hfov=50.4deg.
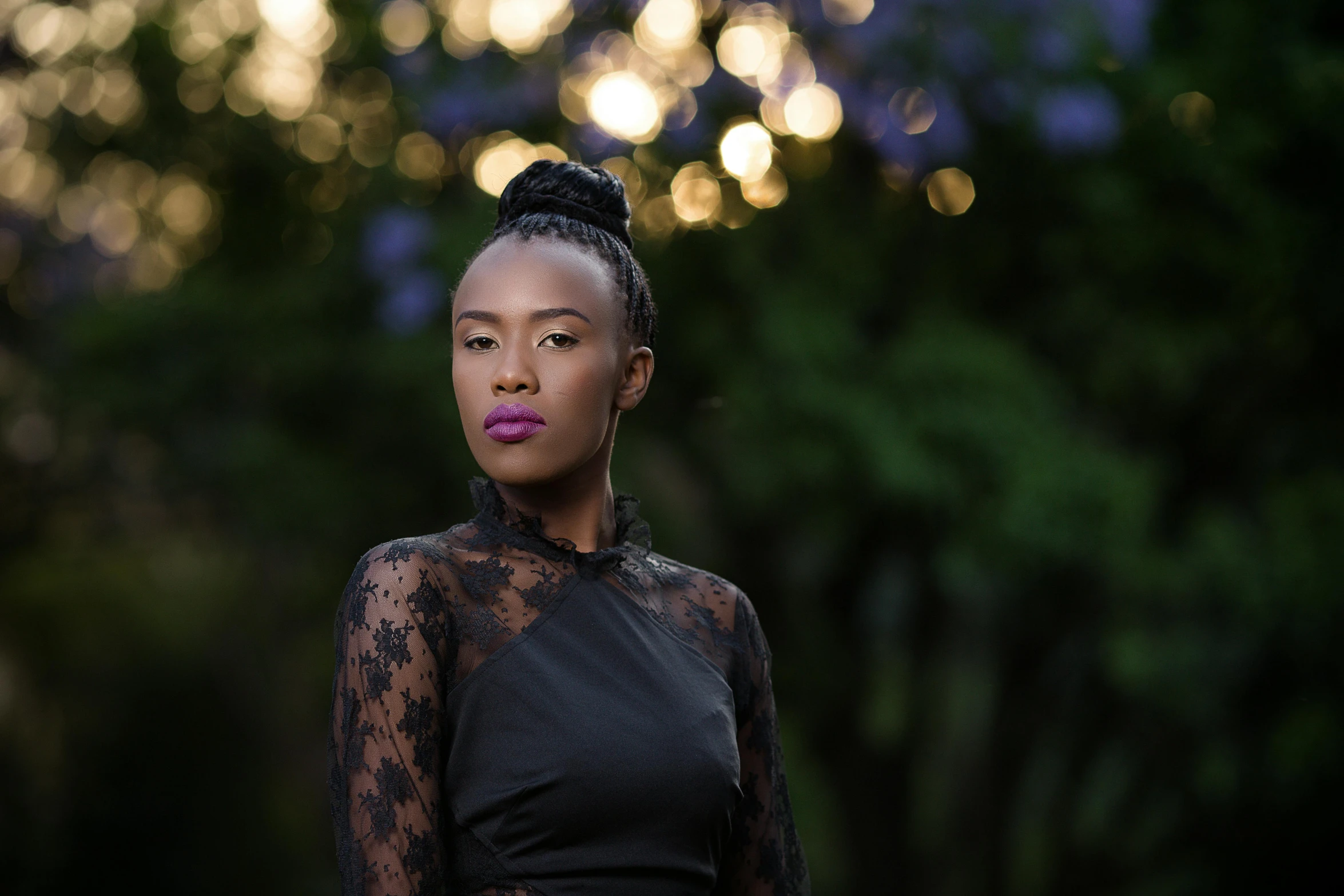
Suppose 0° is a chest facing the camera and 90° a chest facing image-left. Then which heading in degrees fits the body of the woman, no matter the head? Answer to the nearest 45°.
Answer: approximately 315°

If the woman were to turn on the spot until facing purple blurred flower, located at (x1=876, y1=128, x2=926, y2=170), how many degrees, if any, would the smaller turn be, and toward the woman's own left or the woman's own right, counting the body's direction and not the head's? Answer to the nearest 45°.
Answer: approximately 135° to the woman's own left

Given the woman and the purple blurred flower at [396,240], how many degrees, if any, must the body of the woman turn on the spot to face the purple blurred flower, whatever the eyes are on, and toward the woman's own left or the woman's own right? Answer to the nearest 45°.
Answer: approximately 135° to the woman's own left

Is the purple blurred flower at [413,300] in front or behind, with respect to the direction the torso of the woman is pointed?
behind

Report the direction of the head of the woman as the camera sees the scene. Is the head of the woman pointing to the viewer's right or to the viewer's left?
to the viewer's left

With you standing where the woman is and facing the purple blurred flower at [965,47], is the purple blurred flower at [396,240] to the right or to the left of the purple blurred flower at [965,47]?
left

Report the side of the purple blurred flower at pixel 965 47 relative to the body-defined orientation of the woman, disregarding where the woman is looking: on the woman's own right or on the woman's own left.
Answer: on the woman's own left

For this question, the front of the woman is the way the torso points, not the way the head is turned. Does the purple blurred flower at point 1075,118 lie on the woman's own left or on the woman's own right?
on the woman's own left
